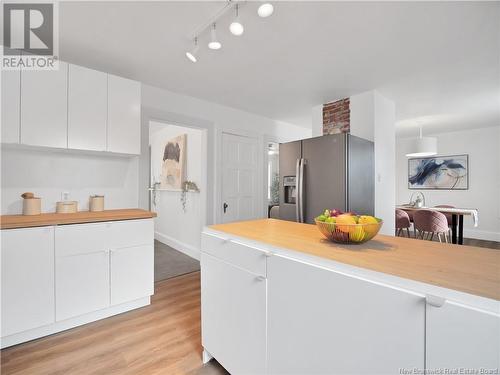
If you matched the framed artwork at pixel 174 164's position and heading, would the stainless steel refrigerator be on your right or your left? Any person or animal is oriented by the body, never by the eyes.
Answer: on your left

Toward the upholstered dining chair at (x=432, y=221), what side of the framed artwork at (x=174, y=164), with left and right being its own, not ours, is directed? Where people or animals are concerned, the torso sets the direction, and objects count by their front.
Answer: left

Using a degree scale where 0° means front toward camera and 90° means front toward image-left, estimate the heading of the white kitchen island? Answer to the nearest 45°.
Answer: approximately 45°

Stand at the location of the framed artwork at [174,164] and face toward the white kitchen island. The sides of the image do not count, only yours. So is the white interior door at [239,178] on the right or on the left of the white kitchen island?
left

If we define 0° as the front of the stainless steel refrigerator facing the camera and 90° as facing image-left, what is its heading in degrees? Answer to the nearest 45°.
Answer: approximately 45°

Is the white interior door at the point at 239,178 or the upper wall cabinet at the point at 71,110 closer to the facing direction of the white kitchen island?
the upper wall cabinet

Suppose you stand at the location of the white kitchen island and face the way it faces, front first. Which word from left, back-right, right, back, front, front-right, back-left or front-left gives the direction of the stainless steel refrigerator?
back-right

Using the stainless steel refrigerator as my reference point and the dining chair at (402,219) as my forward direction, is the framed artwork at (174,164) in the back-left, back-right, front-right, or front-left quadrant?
back-left

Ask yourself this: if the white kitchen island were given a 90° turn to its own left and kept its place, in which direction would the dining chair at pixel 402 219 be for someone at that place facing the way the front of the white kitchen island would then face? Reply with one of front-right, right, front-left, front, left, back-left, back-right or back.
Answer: back-left
